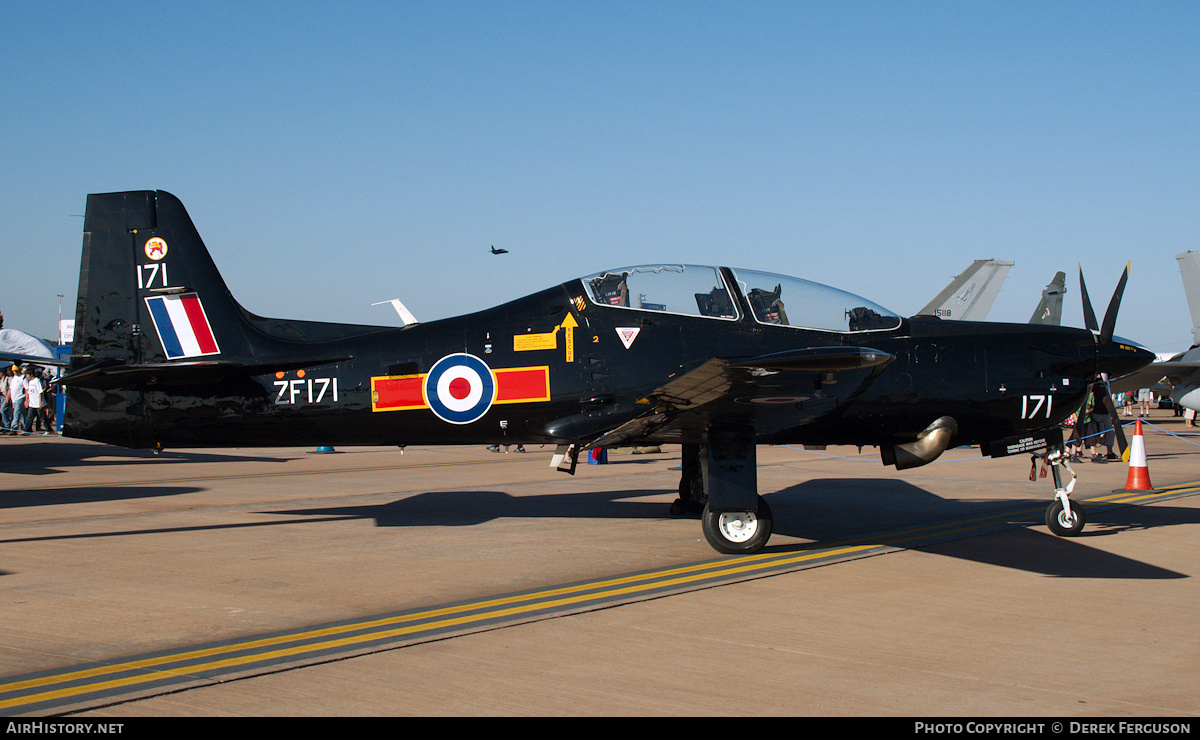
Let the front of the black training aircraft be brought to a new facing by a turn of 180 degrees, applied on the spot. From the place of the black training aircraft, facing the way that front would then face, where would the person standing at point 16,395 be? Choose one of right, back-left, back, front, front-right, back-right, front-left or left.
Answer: front-right

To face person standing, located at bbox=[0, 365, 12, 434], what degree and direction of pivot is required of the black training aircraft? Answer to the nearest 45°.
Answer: approximately 135° to its left

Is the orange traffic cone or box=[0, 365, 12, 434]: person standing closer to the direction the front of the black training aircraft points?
the orange traffic cone

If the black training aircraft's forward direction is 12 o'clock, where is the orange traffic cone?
The orange traffic cone is roughly at 11 o'clock from the black training aircraft.

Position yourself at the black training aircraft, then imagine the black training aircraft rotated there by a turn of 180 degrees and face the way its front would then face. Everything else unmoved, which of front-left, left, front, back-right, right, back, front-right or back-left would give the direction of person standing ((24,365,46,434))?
front-right

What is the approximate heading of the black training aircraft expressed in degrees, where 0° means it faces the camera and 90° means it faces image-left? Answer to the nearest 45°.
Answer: approximately 270°
